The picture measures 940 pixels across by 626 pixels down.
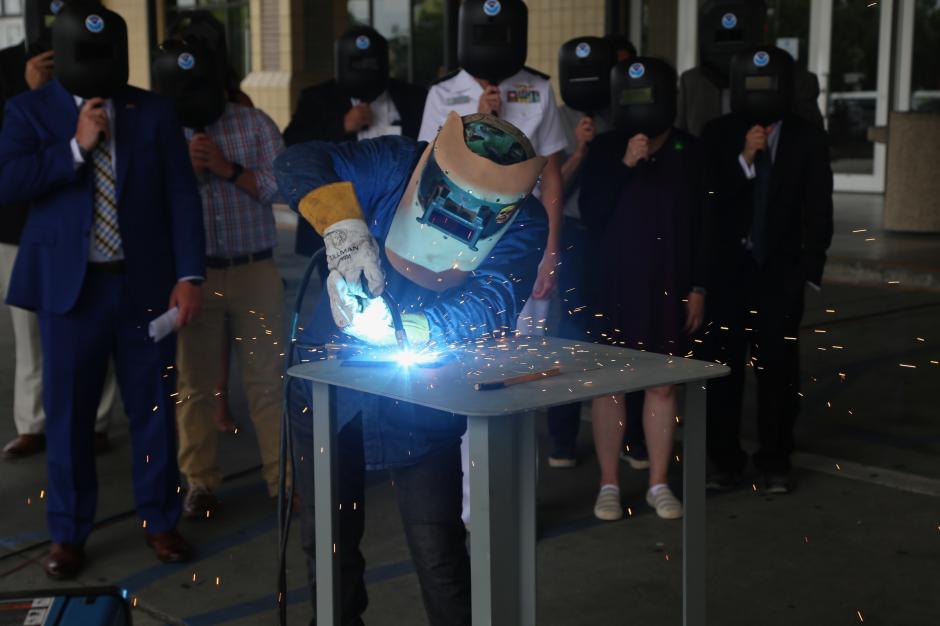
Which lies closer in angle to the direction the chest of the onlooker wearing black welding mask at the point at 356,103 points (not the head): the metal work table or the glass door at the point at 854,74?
the metal work table

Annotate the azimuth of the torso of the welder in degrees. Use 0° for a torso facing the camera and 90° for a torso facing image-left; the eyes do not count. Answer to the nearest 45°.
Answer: approximately 0°

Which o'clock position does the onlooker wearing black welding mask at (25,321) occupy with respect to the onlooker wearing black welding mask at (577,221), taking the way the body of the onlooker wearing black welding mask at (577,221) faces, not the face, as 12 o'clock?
the onlooker wearing black welding mask at (25,321) is roughly at 3 o'clock from the onlooker wearing black welding mask at (577,221).

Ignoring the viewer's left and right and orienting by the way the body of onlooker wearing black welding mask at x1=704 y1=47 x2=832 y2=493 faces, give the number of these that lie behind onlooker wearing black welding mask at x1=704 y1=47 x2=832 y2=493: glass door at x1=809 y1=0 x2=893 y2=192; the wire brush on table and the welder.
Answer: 1

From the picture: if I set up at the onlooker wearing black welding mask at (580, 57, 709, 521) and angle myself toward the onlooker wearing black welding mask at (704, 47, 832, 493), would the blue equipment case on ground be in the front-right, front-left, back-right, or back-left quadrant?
back-right

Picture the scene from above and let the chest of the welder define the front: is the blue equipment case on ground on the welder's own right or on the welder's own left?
on the welder's own right

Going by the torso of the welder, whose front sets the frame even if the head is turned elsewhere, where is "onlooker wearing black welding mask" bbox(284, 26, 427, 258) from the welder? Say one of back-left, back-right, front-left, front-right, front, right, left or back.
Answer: back

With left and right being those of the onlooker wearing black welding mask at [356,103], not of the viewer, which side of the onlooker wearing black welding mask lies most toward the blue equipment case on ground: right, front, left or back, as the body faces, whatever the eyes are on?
front
